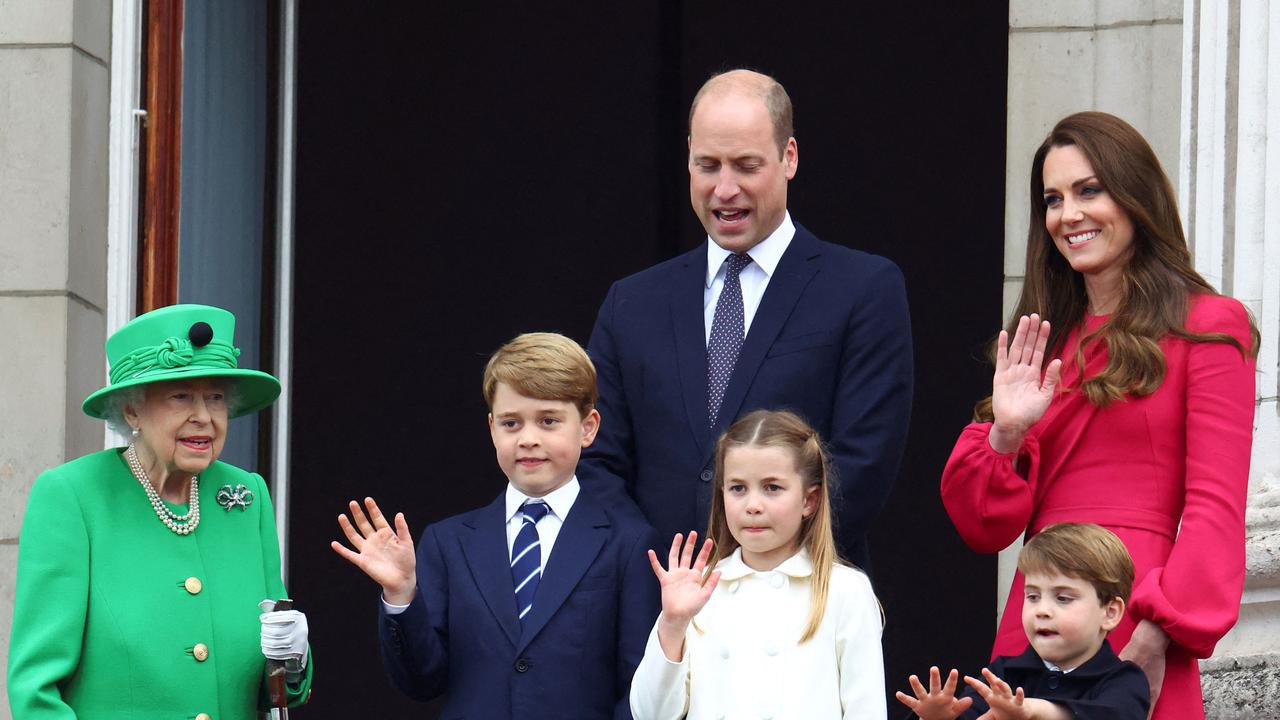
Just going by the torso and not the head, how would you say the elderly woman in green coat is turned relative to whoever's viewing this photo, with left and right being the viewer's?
facing the viewer and to the right of the viewer

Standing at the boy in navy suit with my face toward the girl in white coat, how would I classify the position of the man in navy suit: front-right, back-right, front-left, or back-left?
front-left

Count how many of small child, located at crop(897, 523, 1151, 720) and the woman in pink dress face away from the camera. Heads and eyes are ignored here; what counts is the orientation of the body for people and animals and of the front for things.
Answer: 0

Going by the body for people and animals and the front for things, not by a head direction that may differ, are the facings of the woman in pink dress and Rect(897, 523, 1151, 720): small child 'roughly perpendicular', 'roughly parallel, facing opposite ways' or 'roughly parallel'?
roughly parallel

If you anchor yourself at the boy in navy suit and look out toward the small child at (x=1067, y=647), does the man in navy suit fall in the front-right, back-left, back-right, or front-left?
front-left

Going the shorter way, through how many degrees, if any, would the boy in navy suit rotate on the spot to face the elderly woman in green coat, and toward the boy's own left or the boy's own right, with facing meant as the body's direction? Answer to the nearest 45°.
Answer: approximately 90° to the boy's own right

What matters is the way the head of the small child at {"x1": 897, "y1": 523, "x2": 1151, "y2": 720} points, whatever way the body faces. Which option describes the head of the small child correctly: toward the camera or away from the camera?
toward the camera

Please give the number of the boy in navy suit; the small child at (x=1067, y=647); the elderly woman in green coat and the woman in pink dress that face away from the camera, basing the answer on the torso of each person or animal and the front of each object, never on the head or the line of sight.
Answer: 0

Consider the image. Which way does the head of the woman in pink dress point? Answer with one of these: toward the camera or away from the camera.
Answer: toward the camera

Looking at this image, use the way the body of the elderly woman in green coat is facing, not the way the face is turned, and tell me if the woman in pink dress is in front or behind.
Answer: in front

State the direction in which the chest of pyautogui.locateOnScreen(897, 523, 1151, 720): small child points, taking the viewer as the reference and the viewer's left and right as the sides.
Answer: facing the viewer and to the left of the viewer

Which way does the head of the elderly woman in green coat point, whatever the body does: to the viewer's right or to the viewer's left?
to the viewer's right

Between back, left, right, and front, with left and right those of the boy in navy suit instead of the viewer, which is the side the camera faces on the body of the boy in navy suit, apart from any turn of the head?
front

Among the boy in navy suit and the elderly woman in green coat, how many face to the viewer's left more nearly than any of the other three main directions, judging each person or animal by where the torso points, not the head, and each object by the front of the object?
0
